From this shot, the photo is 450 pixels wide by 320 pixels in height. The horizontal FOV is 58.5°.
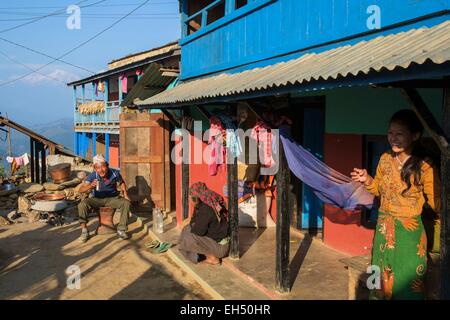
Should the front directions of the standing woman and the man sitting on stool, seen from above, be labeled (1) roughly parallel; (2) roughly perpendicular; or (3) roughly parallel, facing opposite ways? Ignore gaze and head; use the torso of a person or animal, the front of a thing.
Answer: roughly perpendicular

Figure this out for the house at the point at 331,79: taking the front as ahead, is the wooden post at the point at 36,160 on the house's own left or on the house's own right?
on the house's own right

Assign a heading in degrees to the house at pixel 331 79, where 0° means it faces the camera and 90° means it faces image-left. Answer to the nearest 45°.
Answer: approximately 45°

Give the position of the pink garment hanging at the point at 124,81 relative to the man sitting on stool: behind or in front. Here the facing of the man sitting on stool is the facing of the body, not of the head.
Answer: behind

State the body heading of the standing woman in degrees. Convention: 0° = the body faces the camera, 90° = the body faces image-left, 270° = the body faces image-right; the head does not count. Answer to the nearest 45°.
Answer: approximately 45°

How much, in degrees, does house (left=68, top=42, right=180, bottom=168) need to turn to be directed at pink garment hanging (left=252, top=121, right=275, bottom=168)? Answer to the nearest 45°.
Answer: approximately 45° to its left

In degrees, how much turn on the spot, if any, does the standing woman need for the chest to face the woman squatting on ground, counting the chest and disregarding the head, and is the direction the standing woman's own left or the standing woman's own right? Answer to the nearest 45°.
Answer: approximately 90° to the standing woman's own right

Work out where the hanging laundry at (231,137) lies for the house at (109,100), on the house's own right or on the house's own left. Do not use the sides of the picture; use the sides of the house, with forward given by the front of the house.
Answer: on the house's own left

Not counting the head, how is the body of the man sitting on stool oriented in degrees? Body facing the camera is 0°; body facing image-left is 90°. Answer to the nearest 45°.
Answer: approximately 0°

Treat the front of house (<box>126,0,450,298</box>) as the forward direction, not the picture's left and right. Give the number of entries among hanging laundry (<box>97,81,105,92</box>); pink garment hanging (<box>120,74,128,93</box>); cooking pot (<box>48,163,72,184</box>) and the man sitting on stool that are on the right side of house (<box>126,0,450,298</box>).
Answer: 4
